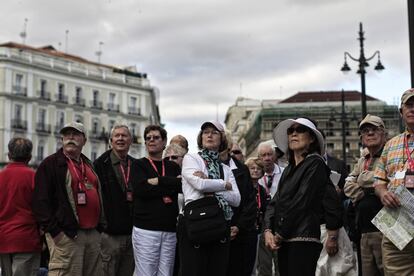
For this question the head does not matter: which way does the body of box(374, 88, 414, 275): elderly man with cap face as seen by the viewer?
toward the camera

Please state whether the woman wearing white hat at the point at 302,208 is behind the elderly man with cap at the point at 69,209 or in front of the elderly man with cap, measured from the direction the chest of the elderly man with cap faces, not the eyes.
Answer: in front

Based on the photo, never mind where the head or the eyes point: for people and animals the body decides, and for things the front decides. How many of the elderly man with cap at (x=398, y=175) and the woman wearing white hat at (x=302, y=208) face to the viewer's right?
0

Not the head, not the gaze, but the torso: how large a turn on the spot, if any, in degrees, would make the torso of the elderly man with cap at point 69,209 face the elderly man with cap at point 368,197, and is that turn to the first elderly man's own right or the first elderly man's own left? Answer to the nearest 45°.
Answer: approximately 45° to the first elderly man's own left

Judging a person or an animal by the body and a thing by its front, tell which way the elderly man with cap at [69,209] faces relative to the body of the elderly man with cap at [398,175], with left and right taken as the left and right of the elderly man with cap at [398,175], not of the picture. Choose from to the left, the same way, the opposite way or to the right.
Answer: to the left

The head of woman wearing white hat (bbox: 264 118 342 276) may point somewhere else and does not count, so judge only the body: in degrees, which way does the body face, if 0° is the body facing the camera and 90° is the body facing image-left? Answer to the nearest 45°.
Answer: approximately 45°

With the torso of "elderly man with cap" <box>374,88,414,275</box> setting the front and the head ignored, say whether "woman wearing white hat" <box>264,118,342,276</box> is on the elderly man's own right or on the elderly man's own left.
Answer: on the elderly man's own right

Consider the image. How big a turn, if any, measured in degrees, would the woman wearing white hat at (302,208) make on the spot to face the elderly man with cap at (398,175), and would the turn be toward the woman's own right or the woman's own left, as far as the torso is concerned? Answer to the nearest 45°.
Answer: approximately 135° to the woman's own left

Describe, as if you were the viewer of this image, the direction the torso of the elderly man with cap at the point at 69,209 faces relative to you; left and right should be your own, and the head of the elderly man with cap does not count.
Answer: facing the viewer and to the right of the viewer
